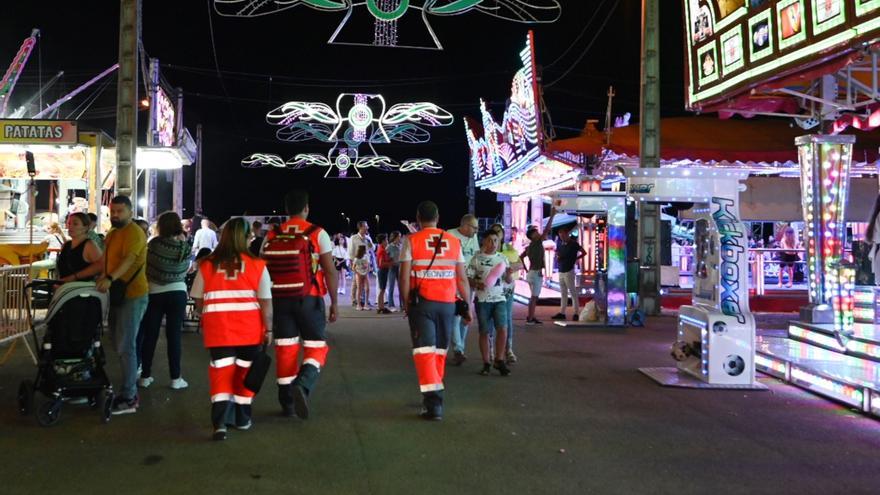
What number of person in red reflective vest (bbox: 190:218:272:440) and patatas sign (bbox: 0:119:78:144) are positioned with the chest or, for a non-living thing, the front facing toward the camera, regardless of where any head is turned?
1

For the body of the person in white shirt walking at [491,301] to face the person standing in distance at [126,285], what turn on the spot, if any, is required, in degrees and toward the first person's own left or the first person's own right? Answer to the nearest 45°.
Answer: approximately 45° to the first person's own right

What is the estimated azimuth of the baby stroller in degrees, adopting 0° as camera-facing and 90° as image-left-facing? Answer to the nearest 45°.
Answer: approximately 315°

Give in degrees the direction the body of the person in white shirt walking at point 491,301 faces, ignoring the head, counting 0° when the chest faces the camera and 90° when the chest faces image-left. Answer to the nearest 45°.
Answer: approximately 0°

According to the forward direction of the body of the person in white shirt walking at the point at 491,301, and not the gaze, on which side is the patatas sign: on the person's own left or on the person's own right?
on the person's own right

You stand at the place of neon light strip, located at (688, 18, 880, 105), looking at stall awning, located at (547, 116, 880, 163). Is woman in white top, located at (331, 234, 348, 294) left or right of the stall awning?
left

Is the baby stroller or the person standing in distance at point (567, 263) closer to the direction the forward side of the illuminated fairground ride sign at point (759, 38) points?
the baby stroller
